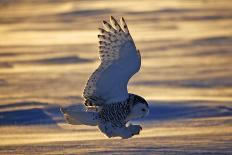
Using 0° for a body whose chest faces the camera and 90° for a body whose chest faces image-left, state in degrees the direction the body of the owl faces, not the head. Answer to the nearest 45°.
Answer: approximately 270°
